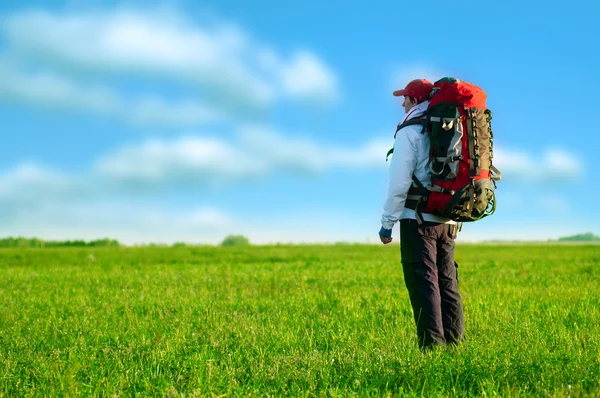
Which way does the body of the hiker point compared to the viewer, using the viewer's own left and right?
facing away from the viewer and to the left of the viewer
